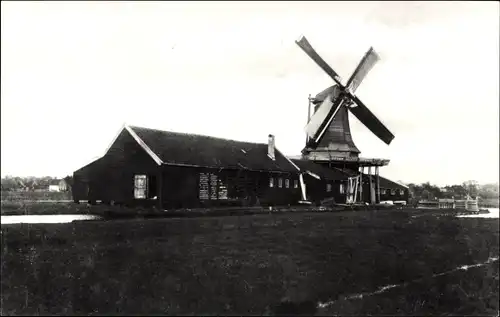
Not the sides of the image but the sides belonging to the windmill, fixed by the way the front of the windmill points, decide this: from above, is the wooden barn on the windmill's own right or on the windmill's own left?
on the windmill's own right
